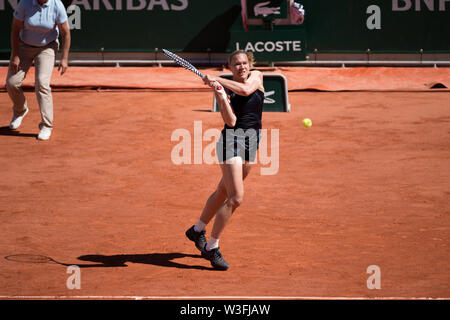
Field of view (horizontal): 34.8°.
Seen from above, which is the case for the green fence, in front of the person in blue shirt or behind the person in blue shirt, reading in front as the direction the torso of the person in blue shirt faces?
behind

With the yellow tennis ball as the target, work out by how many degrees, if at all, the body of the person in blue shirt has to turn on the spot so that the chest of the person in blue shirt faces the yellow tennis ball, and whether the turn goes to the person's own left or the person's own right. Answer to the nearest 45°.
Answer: approximately 90° to the person's own left

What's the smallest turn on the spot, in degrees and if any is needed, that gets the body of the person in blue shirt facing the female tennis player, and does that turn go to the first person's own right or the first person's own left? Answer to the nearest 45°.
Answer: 0° — they already face them

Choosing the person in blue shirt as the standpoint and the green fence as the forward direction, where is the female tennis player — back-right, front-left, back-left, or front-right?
back-right

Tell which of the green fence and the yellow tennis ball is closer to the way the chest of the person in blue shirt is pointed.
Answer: the yellow tennis ball

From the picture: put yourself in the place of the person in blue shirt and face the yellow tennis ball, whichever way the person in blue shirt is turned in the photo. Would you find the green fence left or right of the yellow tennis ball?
left

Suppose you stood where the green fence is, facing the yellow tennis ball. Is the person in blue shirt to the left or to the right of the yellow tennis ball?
right

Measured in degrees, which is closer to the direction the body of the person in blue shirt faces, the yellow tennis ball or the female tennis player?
the female tennis player

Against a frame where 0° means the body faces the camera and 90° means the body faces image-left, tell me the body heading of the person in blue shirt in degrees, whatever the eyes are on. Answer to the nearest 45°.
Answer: approximately 0°
